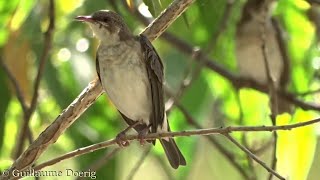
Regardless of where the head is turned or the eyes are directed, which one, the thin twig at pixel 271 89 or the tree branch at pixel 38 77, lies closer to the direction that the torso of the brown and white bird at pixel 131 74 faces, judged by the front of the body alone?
the tree branch

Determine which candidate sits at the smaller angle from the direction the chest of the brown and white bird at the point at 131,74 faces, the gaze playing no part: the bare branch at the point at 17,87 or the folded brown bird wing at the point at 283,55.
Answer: the bare branch

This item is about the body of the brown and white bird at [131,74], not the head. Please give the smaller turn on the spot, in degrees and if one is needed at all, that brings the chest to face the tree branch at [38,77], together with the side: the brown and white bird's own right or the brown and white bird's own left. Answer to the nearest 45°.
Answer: approximately 90° to the brown and white bird's own right

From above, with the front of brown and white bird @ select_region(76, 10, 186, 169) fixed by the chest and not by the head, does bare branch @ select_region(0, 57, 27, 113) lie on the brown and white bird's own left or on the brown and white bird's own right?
on the brown and white bird's own right

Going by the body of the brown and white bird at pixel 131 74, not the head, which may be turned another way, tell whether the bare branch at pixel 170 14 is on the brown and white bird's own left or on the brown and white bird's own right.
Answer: on the brown and white bird's own left

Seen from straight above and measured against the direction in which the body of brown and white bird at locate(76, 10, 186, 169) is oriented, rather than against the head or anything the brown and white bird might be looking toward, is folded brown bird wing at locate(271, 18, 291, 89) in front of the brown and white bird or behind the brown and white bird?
behind

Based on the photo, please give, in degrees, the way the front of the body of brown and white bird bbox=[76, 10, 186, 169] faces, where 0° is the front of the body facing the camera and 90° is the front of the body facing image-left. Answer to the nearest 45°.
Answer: approximately 45°
